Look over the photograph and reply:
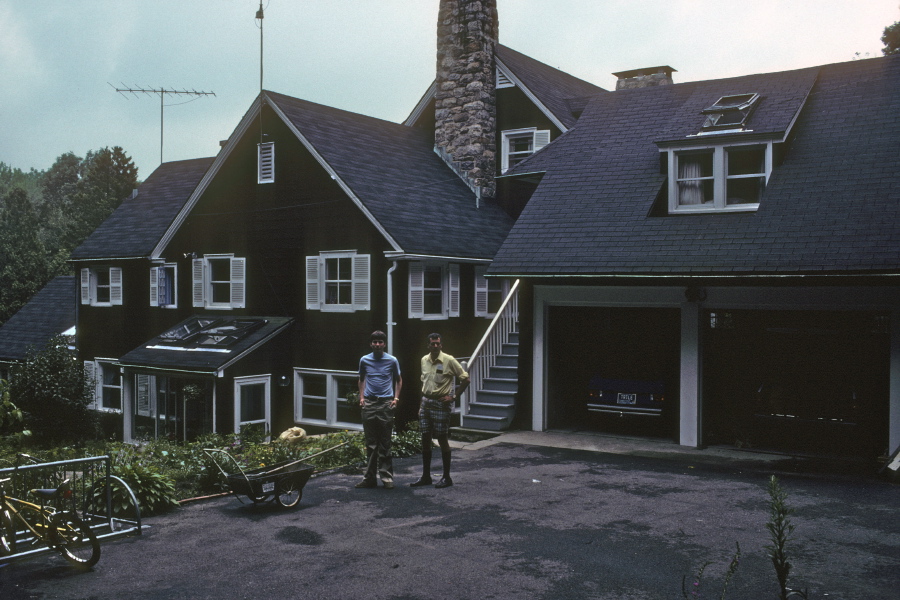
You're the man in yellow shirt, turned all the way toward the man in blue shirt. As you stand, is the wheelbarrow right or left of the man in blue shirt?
left

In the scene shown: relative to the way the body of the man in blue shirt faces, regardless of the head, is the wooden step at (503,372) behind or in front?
behind

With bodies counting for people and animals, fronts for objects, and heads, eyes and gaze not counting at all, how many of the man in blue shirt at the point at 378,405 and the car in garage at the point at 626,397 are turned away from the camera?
1

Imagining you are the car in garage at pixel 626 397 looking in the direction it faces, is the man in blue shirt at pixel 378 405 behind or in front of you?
behind

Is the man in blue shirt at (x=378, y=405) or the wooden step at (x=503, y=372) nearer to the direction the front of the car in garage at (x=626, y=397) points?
the wooden step

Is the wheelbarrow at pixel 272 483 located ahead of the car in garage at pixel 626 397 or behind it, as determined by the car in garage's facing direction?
behind

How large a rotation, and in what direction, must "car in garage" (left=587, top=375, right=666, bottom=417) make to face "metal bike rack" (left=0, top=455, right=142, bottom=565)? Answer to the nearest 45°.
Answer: approximately 135° to its left

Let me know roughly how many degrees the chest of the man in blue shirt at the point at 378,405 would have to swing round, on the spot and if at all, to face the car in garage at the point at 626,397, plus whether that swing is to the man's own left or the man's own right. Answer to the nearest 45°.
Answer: approximately 135° to the man's own left

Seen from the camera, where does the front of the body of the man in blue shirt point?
toward the camera

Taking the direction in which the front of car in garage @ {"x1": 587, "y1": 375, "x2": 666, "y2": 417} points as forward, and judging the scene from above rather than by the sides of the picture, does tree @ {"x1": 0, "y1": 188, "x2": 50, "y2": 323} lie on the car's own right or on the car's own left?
on the car's own left

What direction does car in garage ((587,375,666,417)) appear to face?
away from the camera

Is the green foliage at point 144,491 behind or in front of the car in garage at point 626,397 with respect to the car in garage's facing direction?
behind

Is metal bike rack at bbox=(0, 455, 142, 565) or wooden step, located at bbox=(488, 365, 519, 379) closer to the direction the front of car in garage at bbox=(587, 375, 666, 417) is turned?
the wooden step
